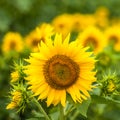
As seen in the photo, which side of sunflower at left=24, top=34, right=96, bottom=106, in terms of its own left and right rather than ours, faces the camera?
front

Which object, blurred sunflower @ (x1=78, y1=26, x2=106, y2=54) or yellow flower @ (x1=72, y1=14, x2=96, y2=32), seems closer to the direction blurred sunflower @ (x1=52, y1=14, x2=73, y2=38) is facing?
the blurred sunflower

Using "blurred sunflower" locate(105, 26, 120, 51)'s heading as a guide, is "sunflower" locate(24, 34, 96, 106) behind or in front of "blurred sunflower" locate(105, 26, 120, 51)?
in front

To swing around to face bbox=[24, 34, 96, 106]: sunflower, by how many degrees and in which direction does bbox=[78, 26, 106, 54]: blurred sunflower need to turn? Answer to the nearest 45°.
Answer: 0° — it already faces it

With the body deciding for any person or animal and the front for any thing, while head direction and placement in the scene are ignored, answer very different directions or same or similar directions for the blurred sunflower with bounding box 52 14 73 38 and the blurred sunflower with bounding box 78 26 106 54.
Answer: same or similar directions

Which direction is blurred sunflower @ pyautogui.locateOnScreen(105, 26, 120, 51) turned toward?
toward the camera

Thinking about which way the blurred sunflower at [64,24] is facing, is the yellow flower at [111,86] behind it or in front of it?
in front

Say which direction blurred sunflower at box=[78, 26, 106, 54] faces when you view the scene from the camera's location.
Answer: facing the viewer

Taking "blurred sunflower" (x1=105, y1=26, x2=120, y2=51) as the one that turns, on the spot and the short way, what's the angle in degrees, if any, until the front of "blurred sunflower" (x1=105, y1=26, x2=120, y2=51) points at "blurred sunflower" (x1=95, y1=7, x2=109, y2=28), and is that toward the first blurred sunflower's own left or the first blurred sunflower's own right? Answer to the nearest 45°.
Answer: approximately 180°

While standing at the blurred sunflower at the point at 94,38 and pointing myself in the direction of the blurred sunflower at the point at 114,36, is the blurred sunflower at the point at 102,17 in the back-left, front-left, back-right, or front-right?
front-left

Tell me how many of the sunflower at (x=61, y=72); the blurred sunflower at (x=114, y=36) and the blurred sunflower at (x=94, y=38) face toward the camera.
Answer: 3

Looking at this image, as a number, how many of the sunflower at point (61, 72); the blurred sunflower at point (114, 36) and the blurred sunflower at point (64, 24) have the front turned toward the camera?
3

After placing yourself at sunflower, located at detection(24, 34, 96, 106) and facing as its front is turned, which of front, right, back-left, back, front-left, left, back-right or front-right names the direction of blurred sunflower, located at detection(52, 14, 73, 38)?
back

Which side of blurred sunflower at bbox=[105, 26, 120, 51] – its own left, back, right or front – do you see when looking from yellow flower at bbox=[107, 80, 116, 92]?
front
